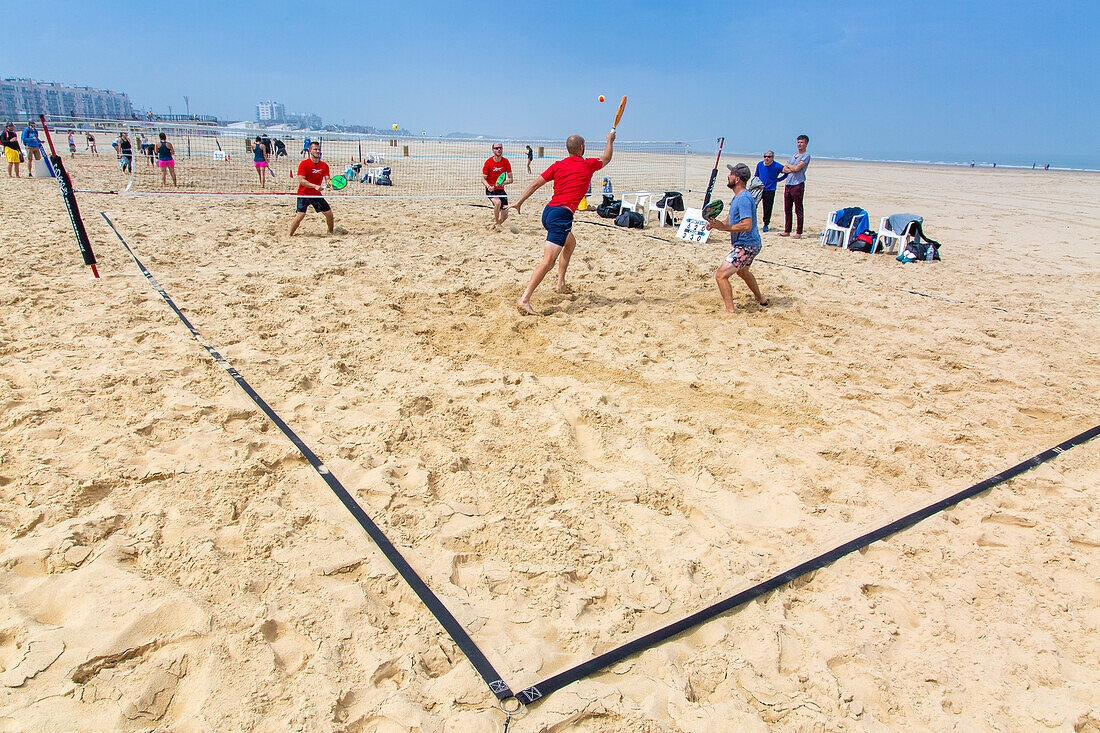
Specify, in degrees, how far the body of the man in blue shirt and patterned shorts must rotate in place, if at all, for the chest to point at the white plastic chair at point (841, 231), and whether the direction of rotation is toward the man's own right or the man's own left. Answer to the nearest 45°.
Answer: approximately 90° to the man's own right

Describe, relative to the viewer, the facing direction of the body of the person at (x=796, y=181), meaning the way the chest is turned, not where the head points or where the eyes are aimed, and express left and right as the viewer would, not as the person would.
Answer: facing the viewer and to the left of the viewer

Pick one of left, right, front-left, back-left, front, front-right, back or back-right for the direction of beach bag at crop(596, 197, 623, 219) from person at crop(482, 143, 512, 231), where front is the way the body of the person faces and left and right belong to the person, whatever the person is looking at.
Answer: back-left

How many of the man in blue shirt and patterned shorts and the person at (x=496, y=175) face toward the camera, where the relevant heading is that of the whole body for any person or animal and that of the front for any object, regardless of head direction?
1

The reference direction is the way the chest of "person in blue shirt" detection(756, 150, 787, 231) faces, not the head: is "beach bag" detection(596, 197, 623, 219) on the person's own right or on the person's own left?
on the person's own right

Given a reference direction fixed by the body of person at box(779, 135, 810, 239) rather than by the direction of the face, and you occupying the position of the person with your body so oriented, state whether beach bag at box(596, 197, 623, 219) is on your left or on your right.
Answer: on your right

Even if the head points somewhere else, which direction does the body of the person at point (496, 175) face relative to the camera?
toward the camera

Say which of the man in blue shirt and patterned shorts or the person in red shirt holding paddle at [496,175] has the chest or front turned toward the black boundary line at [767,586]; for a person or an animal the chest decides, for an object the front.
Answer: the person in red shirt holding paddle

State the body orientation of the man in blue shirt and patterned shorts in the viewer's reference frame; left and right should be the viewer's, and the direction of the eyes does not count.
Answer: facing to the left of the viewer

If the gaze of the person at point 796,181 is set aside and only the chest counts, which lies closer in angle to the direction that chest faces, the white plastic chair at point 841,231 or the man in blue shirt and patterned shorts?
the man in blue shirt and patterned shorts

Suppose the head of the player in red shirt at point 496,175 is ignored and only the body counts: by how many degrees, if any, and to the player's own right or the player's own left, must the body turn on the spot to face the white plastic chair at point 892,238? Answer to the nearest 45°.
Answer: approximately 90° to the player's own left

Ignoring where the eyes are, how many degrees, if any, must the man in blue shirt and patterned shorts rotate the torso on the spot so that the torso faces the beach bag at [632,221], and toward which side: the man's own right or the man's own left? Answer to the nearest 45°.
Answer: approximately 90° to the man's own right

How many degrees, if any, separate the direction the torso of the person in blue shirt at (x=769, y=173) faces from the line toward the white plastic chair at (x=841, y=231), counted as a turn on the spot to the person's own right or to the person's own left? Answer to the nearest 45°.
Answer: approximately 90° to the person's own left

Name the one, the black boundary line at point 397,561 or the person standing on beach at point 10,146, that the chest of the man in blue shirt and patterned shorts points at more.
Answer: the person standing on beach

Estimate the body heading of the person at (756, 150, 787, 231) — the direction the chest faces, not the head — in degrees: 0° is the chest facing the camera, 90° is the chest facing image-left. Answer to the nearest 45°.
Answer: approximately 45°
